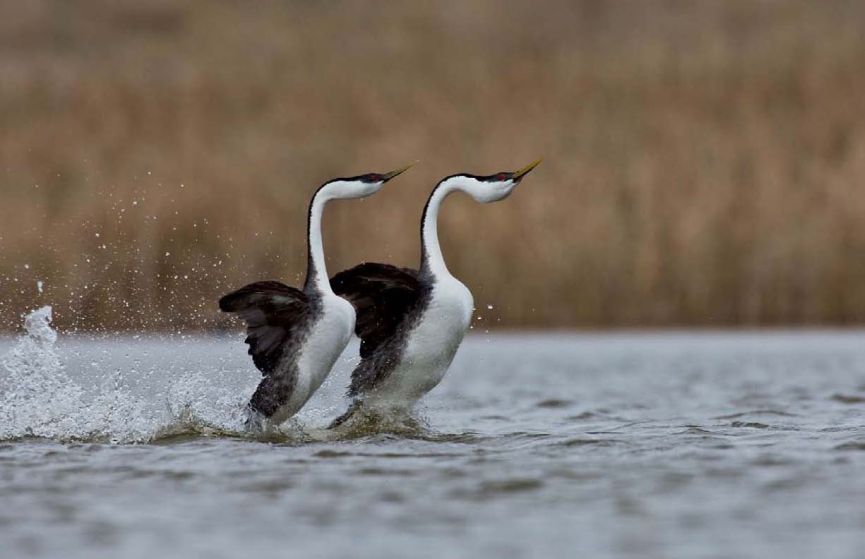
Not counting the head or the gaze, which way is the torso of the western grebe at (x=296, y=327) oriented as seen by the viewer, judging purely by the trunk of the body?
to the viewer's right

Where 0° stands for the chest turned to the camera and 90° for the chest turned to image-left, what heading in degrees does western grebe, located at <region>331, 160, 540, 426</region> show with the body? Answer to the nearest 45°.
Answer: approximately 270°

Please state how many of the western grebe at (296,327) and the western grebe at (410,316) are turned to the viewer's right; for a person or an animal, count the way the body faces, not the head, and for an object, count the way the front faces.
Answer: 2
